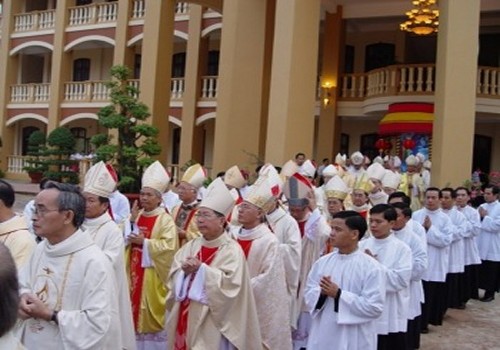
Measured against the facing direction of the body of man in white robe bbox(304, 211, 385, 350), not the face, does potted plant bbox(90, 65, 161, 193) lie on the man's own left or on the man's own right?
on the man's own right

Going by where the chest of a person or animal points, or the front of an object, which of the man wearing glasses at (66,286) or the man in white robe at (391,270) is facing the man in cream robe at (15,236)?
the man in white robe at (391,270)

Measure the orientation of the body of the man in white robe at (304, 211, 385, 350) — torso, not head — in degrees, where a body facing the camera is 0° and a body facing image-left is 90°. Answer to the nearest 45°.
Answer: approximately 45°

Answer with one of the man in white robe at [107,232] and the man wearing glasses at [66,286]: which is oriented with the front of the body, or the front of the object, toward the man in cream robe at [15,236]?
the man in white robe at [107,232]

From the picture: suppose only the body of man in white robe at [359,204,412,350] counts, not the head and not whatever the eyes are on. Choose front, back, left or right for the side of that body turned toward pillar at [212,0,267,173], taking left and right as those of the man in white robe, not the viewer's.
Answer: right

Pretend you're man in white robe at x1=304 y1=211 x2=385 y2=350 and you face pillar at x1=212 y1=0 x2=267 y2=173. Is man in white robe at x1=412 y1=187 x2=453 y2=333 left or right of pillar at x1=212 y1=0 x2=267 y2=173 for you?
right

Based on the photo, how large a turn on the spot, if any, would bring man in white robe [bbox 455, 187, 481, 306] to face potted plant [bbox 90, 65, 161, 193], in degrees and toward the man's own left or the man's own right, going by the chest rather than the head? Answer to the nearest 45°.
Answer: approximately 45° to the man's own right

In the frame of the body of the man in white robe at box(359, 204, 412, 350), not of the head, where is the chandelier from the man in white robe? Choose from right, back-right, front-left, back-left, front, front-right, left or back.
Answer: back-right

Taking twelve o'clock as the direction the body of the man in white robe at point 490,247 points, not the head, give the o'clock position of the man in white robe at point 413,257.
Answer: the man in white robe at point 413,257 is roughly at 11 o'clock from the man in white robe at point 490,247.

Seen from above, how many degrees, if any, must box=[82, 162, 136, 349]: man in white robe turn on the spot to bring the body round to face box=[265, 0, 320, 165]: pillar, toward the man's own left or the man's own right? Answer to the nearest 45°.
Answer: approximately 180°

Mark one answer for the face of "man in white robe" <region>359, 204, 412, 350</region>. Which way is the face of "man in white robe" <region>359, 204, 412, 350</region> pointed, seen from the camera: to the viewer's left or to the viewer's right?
to the viewer's left

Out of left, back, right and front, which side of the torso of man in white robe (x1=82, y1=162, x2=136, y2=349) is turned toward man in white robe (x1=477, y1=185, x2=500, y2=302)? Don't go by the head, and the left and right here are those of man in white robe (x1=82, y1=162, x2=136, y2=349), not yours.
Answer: back
